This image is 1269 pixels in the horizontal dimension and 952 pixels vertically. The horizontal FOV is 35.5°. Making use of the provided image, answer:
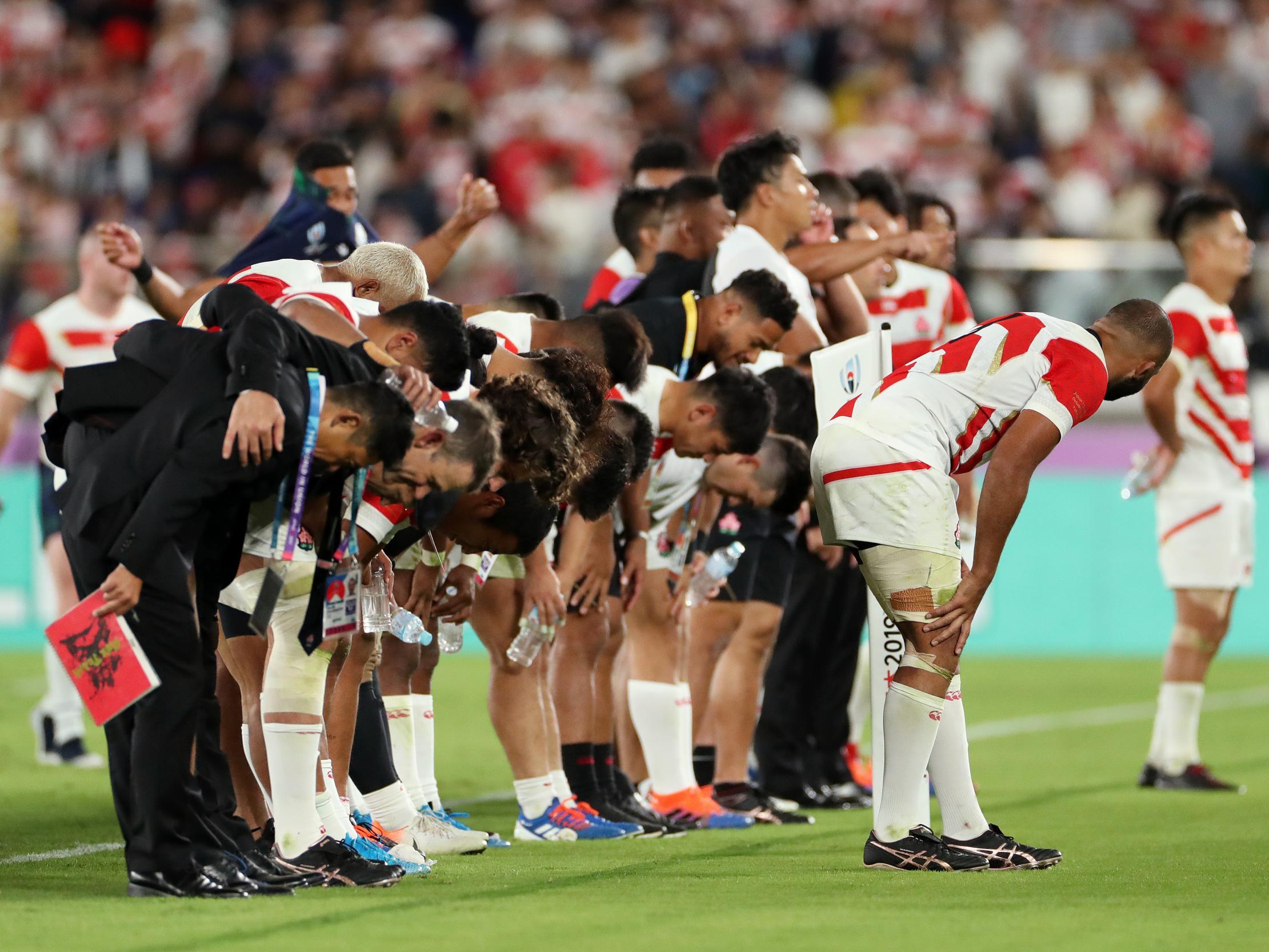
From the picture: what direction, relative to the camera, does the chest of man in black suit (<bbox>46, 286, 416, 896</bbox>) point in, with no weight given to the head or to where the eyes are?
to the viewer's right

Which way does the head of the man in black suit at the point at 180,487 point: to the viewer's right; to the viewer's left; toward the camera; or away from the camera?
to the viewer's right

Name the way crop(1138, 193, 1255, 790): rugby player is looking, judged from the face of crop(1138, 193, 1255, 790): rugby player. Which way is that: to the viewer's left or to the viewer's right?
to the viewer's right

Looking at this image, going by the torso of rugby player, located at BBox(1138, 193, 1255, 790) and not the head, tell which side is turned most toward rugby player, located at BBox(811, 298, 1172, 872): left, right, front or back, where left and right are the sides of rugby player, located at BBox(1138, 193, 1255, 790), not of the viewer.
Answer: right

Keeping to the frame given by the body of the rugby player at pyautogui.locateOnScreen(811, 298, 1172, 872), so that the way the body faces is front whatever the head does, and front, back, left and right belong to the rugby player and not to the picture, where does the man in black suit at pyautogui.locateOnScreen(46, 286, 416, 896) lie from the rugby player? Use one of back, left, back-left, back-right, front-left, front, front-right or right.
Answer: back-right

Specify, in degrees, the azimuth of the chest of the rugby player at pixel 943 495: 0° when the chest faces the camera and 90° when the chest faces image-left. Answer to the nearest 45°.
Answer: approximately 270°

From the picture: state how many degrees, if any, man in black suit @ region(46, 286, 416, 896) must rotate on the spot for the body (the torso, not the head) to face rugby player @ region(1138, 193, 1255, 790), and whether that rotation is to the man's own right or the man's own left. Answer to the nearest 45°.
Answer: approximately 45° to the man's own left
